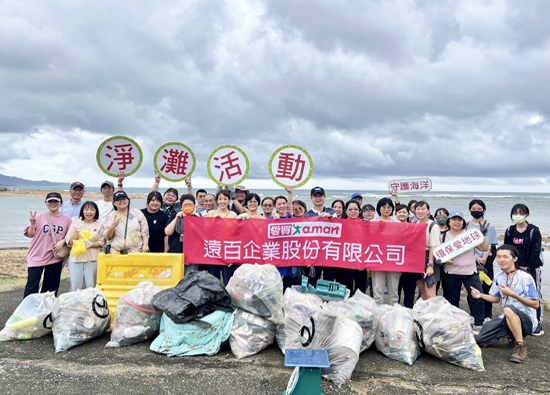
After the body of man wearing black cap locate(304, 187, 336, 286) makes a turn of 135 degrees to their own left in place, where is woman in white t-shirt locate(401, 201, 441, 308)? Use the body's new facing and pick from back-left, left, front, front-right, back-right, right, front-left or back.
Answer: front-right

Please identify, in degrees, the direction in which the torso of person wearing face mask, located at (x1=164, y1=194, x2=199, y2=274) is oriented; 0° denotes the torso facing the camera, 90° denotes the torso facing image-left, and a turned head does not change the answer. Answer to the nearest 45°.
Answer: approximately 0°

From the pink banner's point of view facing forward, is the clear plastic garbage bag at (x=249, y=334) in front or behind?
in front

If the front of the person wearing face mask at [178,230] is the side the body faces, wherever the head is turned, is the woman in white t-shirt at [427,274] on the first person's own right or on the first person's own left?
on the first person's own left

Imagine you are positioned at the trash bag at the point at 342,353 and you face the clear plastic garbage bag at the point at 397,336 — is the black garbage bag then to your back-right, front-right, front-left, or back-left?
back-left

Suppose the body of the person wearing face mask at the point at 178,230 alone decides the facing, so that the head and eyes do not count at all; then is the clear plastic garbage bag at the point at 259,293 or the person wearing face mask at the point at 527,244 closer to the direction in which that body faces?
the clear plastic garbage bag

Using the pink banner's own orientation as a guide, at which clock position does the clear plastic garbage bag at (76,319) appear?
The clear plastic garbage bag is roughly at 2 o'clock from the pink banner.

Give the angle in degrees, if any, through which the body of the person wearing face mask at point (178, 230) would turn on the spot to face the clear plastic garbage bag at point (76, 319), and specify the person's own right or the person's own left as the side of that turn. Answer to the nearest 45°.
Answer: approximately 45° to the person's own right

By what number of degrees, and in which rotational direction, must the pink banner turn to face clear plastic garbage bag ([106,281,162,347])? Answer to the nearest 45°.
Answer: approximately 45° to its right

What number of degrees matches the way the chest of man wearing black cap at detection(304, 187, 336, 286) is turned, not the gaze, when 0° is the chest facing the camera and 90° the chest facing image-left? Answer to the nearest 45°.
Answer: approximately 0°

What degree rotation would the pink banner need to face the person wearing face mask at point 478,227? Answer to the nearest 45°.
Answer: approximately 90° to its left

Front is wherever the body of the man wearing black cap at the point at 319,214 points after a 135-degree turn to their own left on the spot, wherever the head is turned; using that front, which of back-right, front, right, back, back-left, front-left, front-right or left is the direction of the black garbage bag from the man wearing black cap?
back
